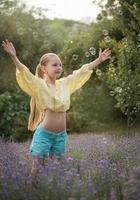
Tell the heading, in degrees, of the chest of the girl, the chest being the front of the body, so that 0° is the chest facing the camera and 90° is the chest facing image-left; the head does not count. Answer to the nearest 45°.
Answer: approximately 315°
